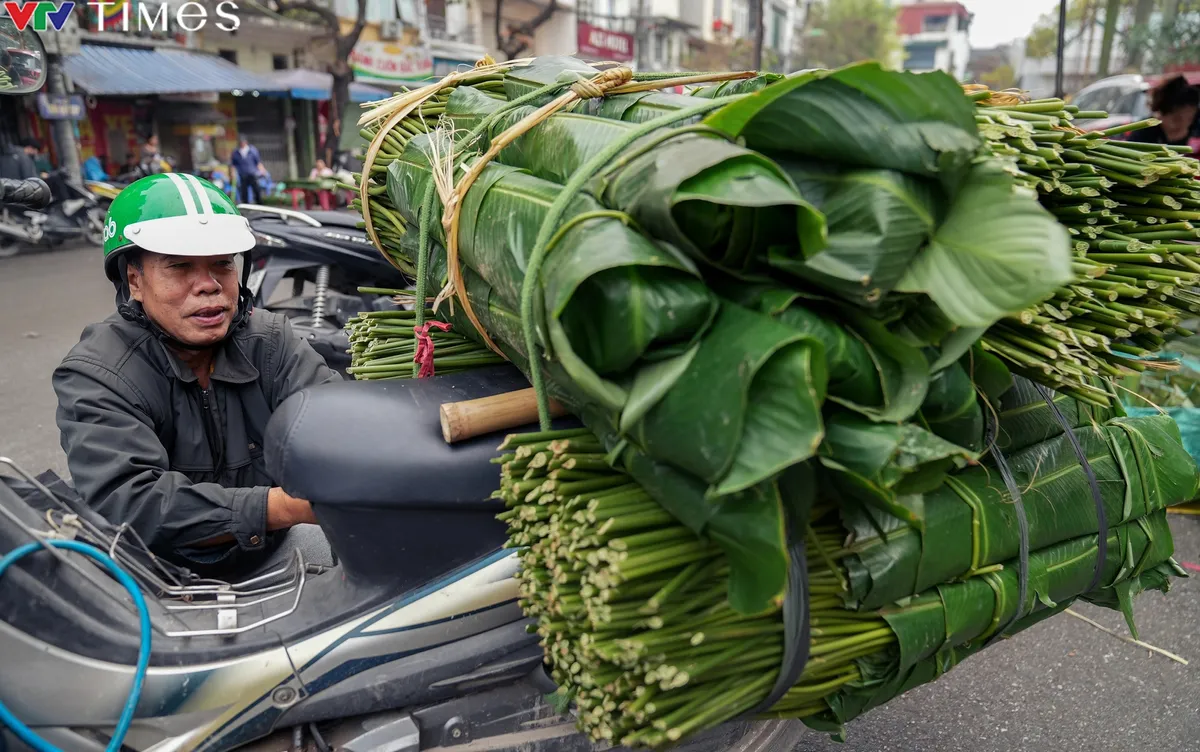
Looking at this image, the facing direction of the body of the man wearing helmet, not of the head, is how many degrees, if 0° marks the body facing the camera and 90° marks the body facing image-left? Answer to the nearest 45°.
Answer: approximately 315°

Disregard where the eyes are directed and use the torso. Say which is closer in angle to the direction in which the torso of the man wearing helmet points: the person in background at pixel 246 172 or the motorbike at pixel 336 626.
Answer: the motorbike

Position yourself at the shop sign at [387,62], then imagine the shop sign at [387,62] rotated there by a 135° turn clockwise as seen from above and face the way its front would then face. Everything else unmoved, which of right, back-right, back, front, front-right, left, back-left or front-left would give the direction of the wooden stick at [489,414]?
back-left

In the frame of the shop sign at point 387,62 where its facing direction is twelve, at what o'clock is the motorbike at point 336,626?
The motorbike is roughly at 12 o'clock from the shop sign.

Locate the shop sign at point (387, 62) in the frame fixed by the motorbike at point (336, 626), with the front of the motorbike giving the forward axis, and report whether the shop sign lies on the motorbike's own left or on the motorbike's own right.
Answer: on the motorbike's own right

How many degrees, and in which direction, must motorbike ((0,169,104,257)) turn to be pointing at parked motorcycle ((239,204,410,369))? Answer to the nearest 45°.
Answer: approximately 90° to its right

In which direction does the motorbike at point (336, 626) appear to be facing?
to the viewer's left

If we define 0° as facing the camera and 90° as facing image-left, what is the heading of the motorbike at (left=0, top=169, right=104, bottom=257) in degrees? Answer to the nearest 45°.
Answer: approximately 270°

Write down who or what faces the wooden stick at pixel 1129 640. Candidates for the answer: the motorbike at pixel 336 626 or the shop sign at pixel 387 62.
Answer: the shop sign

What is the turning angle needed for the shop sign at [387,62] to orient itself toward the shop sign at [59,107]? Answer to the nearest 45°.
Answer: approximately 45° to its right

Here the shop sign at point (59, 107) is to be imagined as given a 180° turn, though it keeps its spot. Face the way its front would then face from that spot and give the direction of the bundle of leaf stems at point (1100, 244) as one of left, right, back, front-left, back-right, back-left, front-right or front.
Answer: back

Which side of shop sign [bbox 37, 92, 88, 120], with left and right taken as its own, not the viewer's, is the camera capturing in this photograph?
front

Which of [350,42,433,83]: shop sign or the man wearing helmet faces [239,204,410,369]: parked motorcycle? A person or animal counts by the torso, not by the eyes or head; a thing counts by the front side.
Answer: the shop sign

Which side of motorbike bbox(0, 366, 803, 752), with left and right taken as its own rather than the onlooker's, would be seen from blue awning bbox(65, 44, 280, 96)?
right
